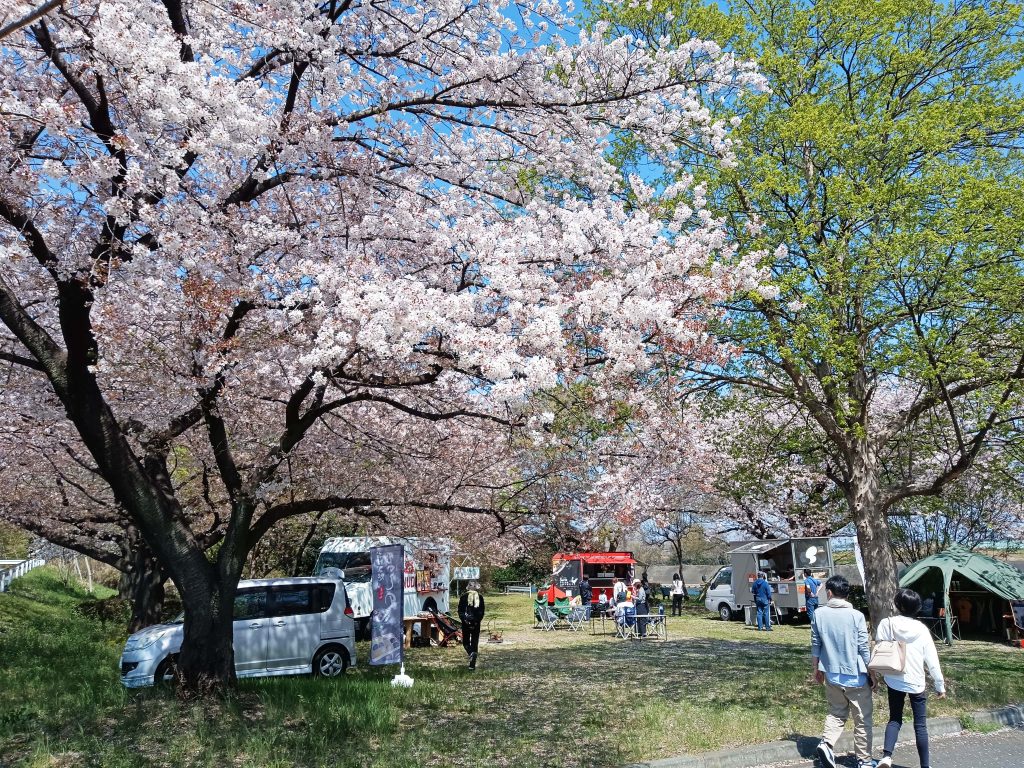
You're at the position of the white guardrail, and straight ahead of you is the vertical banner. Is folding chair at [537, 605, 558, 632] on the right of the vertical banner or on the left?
left

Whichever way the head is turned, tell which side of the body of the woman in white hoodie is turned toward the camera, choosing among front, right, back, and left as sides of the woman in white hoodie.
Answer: back

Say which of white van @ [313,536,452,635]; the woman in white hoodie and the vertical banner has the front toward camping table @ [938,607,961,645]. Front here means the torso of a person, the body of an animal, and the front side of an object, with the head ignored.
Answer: the woman in white hoodie

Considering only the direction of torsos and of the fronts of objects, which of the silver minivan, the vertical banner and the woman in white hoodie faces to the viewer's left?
the silver minivan

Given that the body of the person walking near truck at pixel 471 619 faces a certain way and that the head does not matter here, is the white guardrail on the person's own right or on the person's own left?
on the person's own left

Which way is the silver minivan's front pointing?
to the viewer's left

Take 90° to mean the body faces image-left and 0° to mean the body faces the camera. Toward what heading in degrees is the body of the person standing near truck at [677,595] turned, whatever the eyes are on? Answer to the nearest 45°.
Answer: approximately 180°

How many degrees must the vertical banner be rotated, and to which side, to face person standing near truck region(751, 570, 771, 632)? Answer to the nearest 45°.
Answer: approximately 135° to its left

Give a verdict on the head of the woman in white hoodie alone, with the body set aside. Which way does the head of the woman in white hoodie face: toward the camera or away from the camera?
away from the camera

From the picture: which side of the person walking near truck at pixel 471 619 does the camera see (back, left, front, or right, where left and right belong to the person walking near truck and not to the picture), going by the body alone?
back

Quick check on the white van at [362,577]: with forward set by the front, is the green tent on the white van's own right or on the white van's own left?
on the white van's own left

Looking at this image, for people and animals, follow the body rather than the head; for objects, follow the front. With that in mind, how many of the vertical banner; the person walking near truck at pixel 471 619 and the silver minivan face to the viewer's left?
1

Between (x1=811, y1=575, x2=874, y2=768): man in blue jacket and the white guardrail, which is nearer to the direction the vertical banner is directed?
the man in blue jacket
